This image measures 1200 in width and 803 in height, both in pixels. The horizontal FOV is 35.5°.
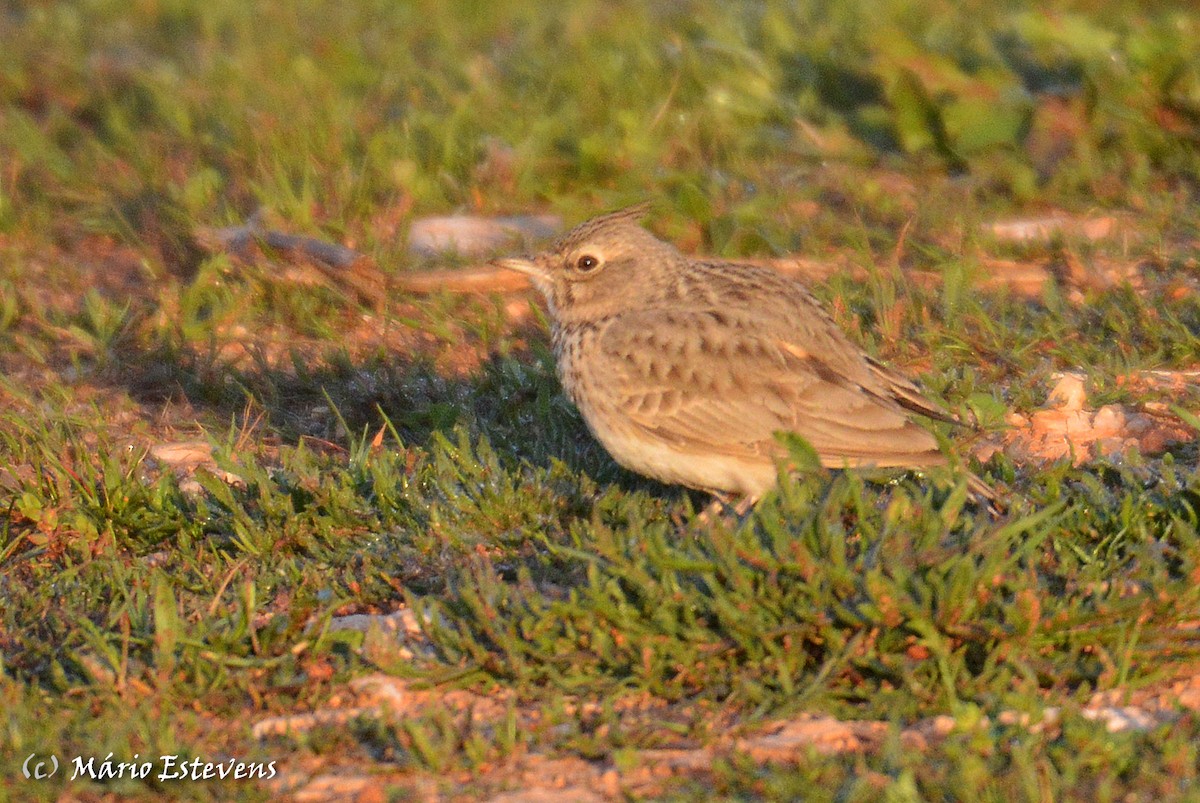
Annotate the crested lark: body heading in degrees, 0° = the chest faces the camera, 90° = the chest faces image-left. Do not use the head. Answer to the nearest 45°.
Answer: approximately 90°
